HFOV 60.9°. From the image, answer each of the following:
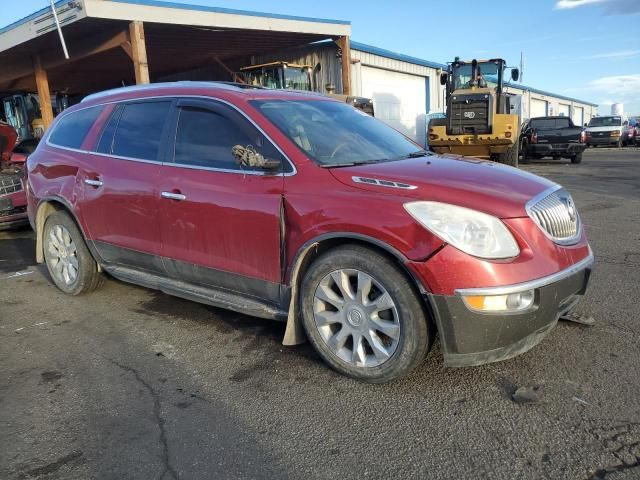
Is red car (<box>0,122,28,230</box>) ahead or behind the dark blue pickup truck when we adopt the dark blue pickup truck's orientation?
behind

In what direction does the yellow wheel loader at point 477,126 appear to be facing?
away from the camera

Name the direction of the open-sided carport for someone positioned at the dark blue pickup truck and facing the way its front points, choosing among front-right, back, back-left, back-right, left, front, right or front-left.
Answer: back-left

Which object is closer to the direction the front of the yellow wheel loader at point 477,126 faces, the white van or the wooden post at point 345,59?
the white van

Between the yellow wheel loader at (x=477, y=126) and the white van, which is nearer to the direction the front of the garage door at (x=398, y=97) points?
the yellow wheel loader

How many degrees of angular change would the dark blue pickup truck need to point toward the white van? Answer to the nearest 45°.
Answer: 0° — it already faces it

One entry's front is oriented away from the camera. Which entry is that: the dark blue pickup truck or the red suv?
the dark blue pickup truck

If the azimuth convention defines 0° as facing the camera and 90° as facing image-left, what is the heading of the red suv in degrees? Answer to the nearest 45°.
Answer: approximately 315°

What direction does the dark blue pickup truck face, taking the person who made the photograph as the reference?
facing away from the viewer

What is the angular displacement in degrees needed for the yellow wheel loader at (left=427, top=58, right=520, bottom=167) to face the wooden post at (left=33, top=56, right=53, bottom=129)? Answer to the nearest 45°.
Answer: approximately 90° to its left

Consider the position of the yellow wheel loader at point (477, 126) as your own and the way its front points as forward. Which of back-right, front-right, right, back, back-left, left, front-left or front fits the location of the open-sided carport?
left
